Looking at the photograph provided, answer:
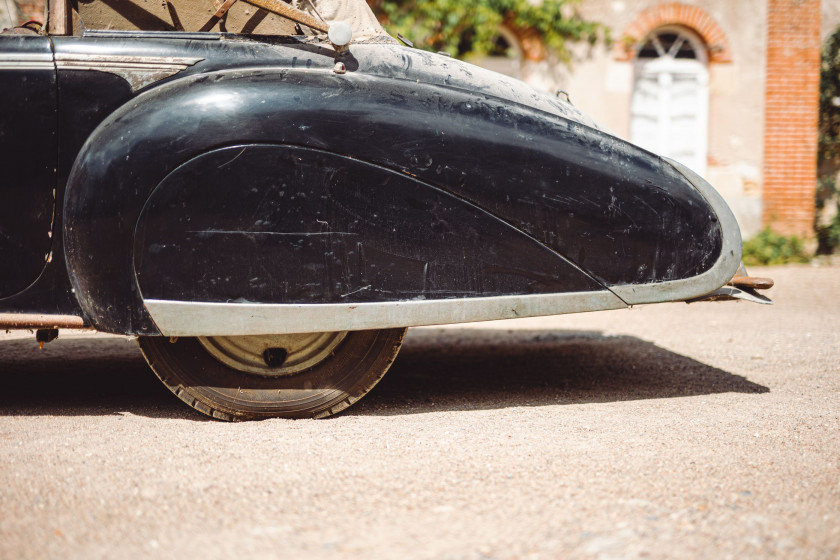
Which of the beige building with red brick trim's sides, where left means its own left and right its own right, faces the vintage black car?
front

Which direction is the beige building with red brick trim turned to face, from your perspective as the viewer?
facing the viewer

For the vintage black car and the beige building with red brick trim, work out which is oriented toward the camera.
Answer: the beige building with red brick trim

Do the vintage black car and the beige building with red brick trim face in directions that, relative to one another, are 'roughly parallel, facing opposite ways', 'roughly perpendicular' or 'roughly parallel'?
roughly perpendicular
